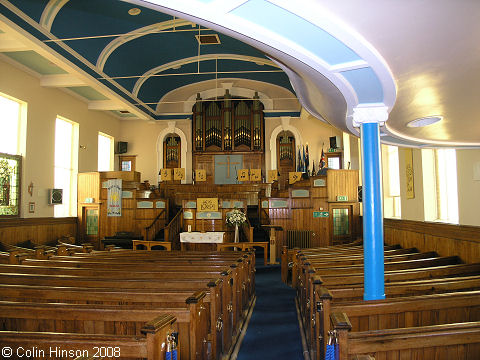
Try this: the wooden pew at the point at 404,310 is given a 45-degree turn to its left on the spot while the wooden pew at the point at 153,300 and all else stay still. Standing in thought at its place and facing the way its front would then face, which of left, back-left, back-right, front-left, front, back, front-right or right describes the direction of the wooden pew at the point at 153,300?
front-left

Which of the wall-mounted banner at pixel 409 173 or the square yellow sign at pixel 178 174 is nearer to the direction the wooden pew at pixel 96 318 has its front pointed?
the square yellow sign

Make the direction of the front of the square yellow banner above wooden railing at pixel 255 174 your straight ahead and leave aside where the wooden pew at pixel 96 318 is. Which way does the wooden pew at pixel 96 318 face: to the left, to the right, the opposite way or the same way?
the opposite way

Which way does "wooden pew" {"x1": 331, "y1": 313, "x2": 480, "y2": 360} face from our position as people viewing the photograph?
facing away from the viewer

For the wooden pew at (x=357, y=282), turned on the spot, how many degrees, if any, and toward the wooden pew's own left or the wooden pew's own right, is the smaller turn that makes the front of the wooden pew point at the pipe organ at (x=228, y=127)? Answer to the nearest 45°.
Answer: approximately 45° to the wooden pew's own left

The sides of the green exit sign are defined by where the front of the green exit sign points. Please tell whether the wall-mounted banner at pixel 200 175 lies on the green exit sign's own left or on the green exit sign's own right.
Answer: on the green exit sign's own right

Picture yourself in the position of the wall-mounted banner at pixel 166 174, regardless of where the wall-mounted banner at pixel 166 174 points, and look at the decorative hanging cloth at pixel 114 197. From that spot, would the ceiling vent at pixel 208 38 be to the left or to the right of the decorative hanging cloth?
left

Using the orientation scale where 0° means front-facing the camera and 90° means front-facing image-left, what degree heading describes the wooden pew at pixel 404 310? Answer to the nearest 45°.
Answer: approximately 180°

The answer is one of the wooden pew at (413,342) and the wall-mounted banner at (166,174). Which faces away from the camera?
the wooden pew
